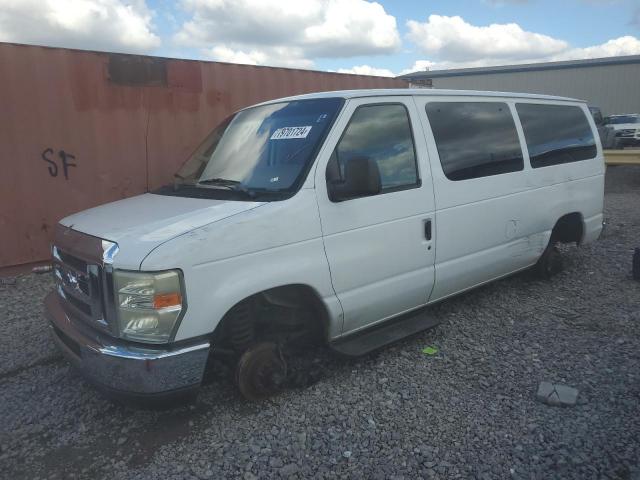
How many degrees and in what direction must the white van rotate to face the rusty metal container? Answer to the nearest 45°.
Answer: approximately 90° to its right

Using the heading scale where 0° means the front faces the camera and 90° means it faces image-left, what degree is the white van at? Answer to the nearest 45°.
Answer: approximately 45°

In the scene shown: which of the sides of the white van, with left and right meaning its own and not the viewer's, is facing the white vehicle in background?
back

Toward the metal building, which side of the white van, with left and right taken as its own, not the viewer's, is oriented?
back
